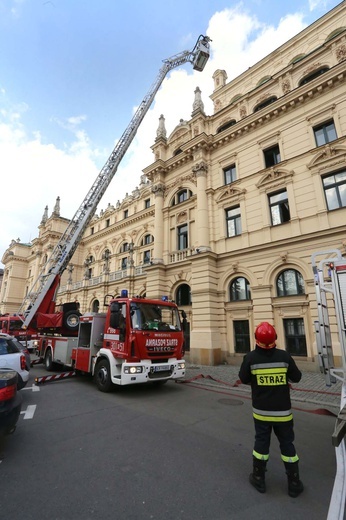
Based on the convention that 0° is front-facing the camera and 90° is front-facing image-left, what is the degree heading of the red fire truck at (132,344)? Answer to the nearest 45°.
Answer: approximately 315°

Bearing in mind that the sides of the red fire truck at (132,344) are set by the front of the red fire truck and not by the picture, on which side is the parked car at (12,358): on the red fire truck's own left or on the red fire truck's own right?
on the red fire truck's own right

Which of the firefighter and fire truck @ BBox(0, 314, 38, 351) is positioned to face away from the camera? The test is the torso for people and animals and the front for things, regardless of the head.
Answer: the firefighter

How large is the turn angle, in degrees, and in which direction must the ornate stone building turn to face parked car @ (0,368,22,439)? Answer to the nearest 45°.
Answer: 0° — it already faces it

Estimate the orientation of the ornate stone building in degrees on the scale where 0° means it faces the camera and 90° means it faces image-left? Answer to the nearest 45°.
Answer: approximately 45°

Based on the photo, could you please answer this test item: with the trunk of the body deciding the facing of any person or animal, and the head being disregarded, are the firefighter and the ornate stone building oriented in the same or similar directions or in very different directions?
very different directions

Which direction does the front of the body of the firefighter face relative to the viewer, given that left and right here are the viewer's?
facing away from the viewer

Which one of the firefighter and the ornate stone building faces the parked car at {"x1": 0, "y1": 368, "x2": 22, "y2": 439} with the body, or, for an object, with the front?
the ornate stone building

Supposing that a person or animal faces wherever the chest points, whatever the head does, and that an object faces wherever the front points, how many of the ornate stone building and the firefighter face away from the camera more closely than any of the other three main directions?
1

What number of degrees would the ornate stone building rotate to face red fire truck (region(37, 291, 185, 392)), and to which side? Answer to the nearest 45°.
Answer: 0° — it already faces it

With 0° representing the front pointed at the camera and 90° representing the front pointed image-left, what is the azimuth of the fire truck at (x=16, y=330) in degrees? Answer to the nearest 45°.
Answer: approximately 315°

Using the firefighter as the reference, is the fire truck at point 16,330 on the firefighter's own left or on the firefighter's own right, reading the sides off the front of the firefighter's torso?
on the firefighter's own left

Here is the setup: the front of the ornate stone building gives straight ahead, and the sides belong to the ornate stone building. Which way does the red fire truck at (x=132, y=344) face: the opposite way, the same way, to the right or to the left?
to the left

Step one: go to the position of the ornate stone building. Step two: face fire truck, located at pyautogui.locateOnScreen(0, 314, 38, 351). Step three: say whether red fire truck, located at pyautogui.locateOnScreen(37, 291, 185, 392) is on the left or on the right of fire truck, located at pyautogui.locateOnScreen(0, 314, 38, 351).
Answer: left

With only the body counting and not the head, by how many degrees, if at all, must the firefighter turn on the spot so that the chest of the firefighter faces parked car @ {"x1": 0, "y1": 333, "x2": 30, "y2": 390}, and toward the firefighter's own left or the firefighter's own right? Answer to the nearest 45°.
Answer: approximately 90° to the firefighter's own left

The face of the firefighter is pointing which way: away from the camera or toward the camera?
away from the camera
